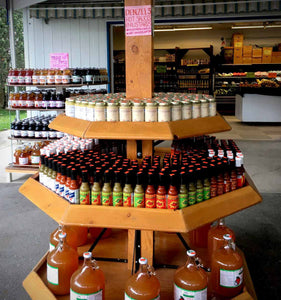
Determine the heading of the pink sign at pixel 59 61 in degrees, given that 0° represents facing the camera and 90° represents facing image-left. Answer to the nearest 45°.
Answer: approximately 0°

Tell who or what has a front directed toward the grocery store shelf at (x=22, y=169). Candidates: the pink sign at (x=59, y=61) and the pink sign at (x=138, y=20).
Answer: the pink sign at (x=59, y=61)

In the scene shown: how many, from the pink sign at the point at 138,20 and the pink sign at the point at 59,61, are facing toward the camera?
2

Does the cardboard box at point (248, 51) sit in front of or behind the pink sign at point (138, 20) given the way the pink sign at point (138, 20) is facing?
behind

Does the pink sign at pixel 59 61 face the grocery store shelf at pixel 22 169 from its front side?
yes
